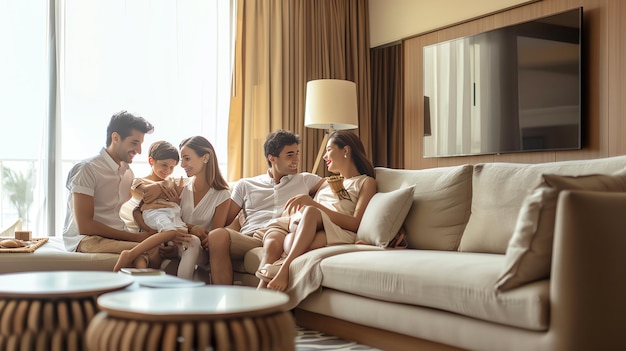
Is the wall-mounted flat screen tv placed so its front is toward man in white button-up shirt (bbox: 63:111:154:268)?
yes

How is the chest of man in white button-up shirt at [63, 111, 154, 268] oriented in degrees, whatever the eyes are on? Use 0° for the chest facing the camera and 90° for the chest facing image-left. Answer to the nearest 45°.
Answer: approximately 315°

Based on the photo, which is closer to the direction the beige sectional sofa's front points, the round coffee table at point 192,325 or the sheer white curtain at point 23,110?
the round coffee table

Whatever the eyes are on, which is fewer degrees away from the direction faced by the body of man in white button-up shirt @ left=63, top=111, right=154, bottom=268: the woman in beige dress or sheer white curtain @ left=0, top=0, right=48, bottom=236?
the woman in beige dress

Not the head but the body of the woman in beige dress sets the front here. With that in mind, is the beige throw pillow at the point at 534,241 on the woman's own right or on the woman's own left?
on the woman's own left

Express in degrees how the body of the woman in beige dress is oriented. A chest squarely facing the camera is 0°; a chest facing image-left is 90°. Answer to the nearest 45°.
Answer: approximately 45°

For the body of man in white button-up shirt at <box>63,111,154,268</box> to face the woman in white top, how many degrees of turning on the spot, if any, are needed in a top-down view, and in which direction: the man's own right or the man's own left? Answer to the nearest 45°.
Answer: approximately 45° to the man's own left

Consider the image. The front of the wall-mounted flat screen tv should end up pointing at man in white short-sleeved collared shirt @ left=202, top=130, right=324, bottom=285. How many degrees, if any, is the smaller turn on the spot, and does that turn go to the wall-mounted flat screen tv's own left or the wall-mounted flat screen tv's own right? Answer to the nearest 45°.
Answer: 0° — it already faces them

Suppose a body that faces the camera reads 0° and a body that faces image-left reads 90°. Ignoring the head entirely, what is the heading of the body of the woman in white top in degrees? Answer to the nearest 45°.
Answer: approximately 45°

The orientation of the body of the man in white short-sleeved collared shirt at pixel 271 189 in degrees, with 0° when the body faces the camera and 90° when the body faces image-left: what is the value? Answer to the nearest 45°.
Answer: approximately 0°

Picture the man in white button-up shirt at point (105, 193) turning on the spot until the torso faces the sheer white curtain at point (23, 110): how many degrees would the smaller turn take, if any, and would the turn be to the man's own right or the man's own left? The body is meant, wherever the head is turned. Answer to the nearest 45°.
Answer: approximately 180°
